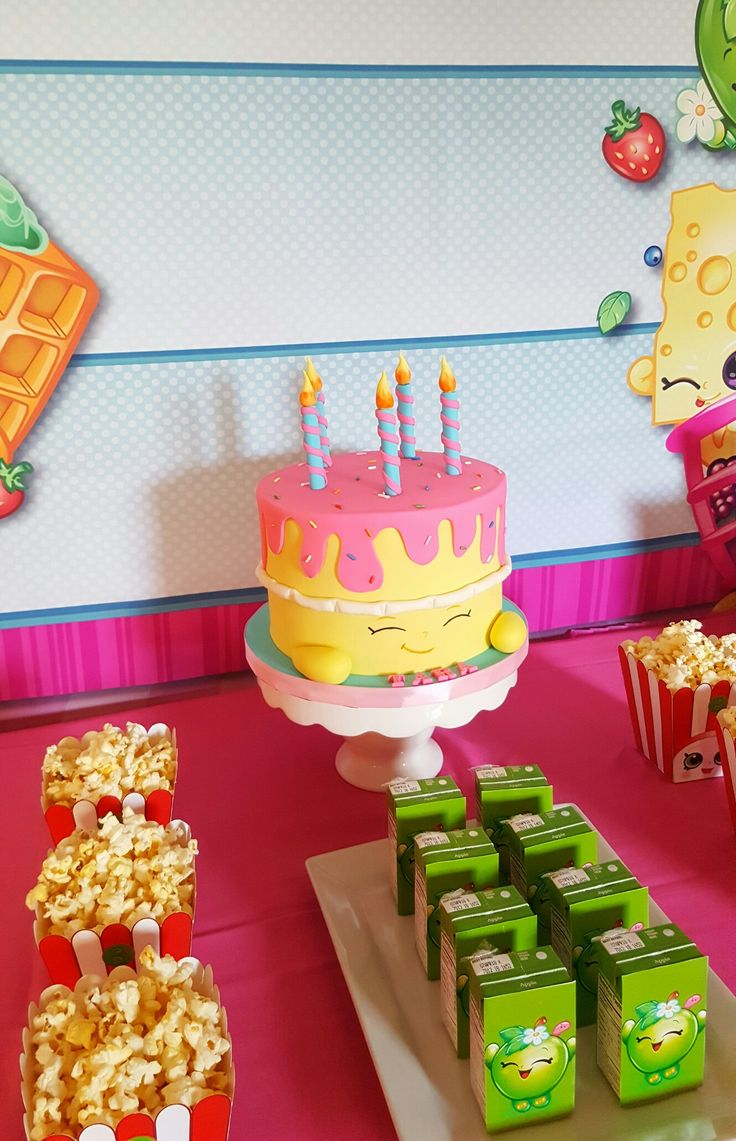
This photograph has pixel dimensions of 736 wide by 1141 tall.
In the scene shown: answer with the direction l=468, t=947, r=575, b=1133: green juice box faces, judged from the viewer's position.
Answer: facing the viewer

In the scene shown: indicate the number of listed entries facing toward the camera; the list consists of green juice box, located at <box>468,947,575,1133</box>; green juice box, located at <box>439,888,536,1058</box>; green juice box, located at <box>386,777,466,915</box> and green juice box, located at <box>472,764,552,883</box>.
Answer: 4

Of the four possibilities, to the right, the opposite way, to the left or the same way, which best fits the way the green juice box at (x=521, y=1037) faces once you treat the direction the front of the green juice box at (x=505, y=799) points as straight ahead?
the same way

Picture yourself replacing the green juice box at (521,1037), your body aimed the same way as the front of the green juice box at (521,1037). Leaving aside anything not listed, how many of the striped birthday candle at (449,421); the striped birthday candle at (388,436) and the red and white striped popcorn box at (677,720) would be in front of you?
0

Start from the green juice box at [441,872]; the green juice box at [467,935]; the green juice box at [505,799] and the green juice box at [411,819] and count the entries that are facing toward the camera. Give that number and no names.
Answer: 4

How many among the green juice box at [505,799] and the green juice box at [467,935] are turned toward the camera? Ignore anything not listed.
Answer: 2

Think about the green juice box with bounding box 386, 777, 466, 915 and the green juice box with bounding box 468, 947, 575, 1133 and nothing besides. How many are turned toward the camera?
2

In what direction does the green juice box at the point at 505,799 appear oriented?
toward the camera

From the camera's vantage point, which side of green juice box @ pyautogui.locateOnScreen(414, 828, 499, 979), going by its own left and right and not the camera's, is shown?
front

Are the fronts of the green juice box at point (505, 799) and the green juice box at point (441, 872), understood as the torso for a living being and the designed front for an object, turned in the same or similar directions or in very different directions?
same or similar directions

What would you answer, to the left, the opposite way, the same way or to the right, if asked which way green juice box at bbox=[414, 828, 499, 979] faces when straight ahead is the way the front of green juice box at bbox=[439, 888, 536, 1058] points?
the same way
